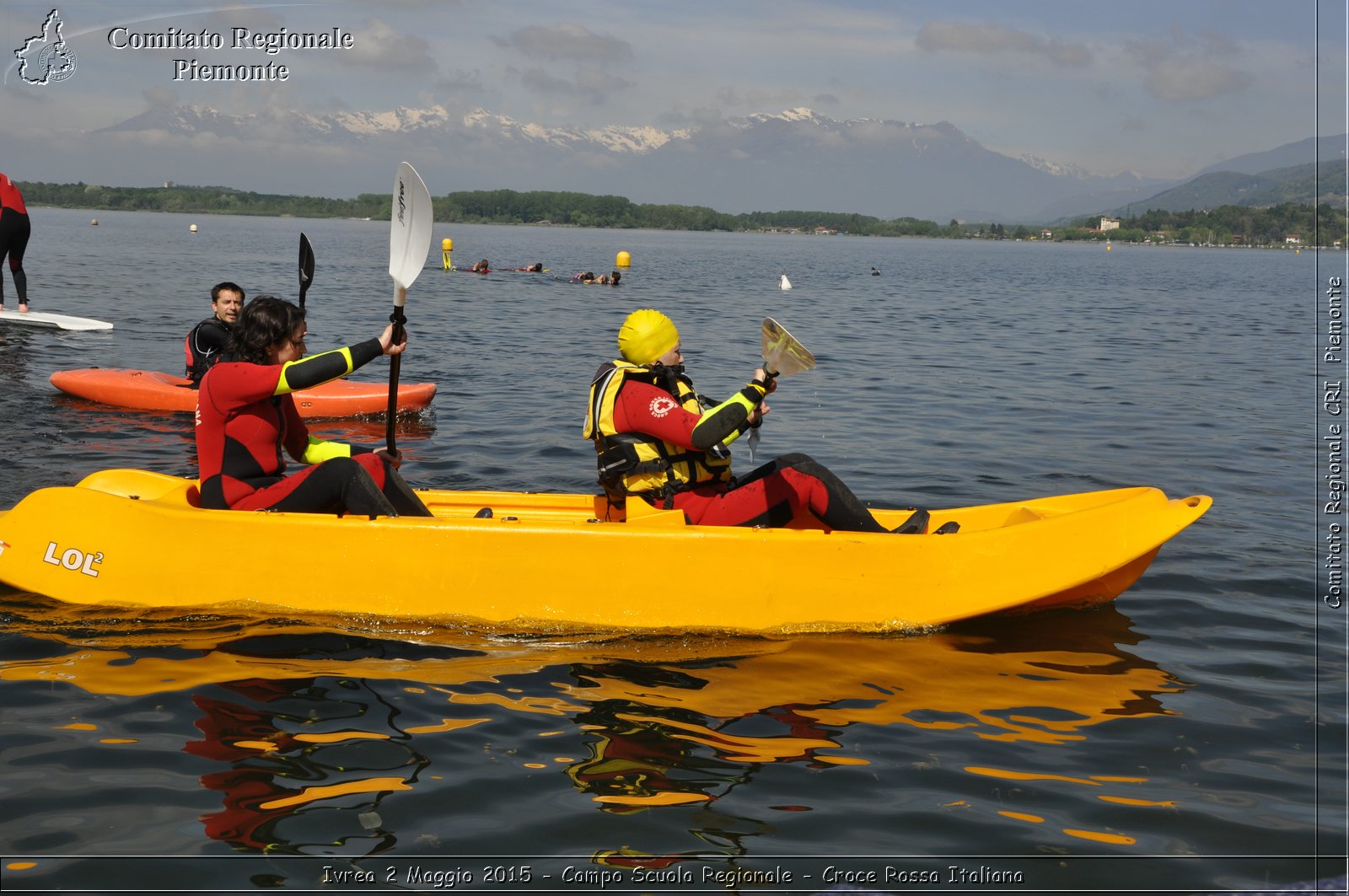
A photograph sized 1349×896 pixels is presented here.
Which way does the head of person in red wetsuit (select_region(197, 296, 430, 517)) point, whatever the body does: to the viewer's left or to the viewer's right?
to the viewer's right

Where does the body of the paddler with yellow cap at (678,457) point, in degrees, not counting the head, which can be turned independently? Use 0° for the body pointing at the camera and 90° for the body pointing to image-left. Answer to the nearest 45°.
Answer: approximately 270°

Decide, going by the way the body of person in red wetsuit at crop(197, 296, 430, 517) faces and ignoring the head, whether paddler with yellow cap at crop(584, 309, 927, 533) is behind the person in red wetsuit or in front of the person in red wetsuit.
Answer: in front

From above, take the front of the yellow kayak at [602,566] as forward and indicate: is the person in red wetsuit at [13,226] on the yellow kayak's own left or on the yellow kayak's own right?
on the yellow kayak's own left

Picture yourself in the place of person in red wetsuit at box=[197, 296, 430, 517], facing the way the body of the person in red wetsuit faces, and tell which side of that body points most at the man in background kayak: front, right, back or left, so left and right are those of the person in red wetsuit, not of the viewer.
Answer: left

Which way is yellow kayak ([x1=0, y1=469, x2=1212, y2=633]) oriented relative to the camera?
to the viewer's right

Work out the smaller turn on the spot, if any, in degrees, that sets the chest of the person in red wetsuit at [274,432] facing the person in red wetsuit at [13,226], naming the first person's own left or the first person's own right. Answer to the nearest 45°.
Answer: approximately 90° to the first person's own left

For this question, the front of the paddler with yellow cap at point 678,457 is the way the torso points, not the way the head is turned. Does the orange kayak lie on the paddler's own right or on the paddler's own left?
on the paddler's own left

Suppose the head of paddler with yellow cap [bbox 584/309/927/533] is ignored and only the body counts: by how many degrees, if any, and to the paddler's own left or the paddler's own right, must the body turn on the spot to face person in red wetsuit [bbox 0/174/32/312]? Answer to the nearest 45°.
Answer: approximately 135° to the paddler's own left

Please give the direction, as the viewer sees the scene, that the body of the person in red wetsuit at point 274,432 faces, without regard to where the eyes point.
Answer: to the viewer's right

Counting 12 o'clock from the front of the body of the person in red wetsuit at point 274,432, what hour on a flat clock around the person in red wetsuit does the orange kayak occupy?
The orange kayak is roughly at 9 o'clock from the person in red wetsuit.
